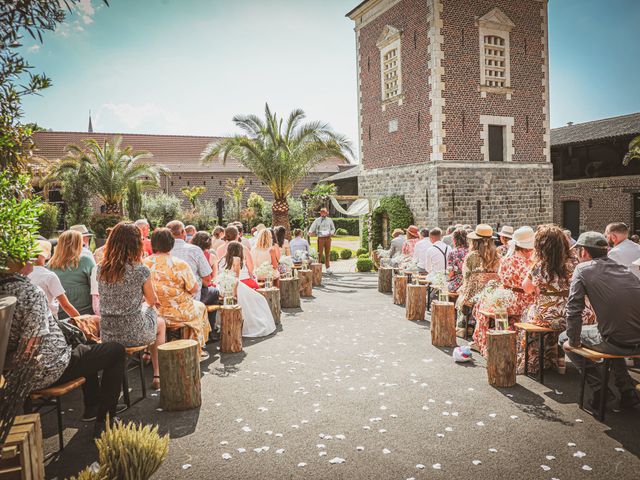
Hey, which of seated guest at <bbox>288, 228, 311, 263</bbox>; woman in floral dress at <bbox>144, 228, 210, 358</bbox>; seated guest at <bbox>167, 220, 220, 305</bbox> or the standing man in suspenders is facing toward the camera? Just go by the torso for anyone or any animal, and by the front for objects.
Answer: the standing man in suspenders

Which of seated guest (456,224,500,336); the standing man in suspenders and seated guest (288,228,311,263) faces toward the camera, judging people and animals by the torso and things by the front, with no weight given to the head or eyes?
the standing man in suspenders

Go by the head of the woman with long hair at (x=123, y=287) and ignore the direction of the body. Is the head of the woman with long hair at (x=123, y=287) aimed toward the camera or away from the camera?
away from the camera

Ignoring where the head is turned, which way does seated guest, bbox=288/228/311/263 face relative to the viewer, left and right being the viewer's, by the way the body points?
facing away from the viewer

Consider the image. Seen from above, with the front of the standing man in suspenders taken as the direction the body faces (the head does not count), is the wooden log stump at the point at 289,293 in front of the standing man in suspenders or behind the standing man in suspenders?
in front

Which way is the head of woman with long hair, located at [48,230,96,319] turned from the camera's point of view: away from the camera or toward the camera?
away from the camera

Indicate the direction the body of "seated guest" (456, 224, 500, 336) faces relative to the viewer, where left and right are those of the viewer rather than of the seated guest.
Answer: facing away from the viewer and to the left of the viewer

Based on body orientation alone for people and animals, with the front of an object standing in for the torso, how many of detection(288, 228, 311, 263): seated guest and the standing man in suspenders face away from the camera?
1

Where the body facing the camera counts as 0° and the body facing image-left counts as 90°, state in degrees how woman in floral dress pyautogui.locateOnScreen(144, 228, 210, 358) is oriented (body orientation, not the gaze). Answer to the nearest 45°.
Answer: approximately 225°

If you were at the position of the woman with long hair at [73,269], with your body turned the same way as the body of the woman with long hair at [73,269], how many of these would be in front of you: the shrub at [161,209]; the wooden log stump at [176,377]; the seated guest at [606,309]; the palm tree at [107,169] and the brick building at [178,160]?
3

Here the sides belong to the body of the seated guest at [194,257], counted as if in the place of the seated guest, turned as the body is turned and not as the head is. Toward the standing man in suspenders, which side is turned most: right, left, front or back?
front

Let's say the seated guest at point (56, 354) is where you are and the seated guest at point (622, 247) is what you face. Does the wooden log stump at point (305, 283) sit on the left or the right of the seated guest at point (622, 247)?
left

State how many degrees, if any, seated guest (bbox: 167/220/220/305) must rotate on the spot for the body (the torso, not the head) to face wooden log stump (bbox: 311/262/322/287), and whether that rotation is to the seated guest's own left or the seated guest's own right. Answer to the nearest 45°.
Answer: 0° — they already face it

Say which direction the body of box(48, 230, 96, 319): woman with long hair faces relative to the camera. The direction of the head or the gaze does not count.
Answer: away from the camera
